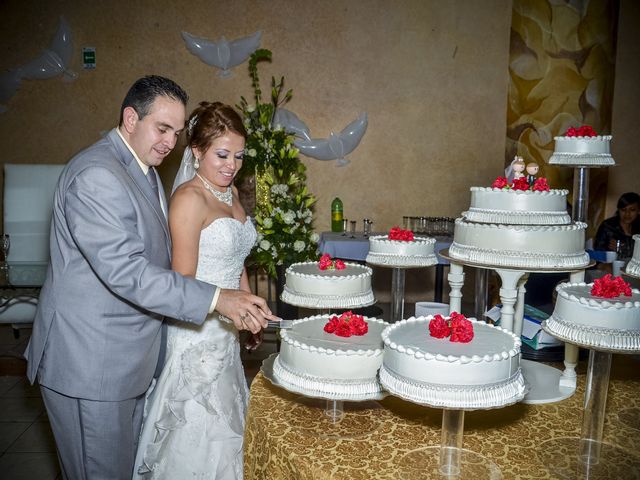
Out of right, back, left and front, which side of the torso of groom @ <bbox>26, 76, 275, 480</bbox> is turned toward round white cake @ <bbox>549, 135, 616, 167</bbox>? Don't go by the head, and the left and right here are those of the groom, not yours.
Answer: front

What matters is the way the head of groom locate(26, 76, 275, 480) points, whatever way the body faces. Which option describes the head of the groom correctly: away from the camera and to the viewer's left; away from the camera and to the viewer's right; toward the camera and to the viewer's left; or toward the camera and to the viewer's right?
toward the camera and to the viewer's right

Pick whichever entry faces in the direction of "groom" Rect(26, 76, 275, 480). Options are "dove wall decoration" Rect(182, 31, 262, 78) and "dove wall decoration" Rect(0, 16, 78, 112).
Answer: "dove wall decoration" Rect(182, 31, 262, 78)

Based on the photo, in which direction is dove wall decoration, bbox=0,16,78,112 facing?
to the viewer's right

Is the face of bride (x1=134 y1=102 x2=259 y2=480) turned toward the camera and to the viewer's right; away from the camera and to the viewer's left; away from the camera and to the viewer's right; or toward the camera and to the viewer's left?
toward the camera and to the viewer's right

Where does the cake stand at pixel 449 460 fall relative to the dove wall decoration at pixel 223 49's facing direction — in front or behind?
in front

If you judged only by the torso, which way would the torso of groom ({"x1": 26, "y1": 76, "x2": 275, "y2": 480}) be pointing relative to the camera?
to the viewer's right

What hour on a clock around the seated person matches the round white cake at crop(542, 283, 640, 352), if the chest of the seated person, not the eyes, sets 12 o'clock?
The round white cake is roughly at 12 o'clock from the seated person.

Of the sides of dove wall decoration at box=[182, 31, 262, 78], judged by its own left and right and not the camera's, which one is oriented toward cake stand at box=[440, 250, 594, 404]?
front

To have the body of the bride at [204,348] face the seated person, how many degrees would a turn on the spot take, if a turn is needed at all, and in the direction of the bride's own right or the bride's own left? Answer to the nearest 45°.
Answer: approximately 90° to the bride's own left
